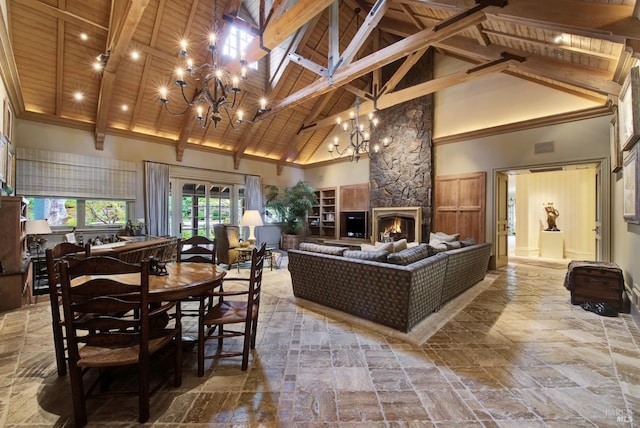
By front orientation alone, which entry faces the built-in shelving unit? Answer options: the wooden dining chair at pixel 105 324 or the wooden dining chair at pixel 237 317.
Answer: the wooden dining chair at pixel 105 324

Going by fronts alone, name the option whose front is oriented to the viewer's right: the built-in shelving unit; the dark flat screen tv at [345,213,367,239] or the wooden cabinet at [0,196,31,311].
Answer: the wooden cabinet

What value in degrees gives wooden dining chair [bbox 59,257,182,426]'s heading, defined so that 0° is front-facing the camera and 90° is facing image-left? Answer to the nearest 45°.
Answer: approximately 225°

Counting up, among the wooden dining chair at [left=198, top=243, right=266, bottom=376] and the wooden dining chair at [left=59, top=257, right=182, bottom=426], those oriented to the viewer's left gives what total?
1

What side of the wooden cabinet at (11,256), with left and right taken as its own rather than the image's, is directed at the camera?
right

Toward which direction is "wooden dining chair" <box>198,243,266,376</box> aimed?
to the viewer's left
